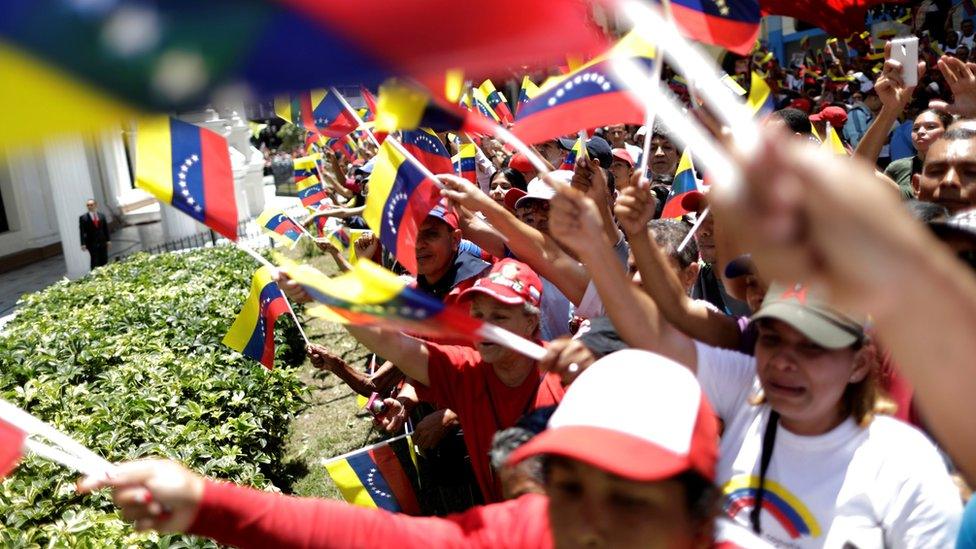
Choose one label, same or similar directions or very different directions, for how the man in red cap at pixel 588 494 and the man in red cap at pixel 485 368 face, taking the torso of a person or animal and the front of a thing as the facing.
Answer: same or similar directions

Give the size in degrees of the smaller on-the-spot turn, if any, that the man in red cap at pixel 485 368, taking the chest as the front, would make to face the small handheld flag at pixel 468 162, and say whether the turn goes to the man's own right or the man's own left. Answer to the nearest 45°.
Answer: approximately 135° to the man's own right

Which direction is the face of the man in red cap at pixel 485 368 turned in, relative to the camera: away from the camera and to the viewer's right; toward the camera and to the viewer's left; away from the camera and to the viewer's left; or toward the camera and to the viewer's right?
toward the camera and to the viewer's left

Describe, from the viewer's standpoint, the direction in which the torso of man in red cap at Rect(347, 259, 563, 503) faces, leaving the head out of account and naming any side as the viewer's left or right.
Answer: facing the viewer and to the left of the viewer

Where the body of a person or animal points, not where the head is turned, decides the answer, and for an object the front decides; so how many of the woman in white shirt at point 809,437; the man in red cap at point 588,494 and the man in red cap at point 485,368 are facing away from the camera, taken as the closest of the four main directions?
0

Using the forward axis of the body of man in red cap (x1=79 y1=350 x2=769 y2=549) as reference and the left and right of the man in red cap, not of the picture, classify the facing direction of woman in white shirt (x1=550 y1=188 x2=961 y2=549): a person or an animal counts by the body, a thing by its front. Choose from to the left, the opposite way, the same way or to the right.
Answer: the same way

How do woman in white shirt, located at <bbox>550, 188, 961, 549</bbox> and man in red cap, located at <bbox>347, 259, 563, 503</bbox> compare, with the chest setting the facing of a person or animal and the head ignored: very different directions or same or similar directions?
same or similar directions

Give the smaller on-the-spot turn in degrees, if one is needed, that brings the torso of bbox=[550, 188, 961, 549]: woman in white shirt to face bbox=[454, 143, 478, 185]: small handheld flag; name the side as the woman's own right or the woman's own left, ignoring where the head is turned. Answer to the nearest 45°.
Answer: approximately 90° to the woman's own right

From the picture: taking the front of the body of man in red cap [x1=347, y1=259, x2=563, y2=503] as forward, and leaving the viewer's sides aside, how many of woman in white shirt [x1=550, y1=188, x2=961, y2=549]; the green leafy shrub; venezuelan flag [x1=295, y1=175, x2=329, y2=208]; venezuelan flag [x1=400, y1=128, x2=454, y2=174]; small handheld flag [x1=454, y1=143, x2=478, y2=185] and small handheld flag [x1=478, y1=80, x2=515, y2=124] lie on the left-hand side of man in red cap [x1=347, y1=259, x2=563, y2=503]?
1

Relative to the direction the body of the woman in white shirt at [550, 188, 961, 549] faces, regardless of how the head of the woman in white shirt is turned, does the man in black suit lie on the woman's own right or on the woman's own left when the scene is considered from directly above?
on the woman's own right

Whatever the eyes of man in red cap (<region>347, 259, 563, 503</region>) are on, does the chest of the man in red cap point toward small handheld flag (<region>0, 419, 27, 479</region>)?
yes

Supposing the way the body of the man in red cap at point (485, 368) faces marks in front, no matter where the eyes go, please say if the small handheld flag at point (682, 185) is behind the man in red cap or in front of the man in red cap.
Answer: behind

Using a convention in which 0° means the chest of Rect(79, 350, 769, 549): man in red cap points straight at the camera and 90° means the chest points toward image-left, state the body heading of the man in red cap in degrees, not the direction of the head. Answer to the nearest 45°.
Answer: approximately 45°

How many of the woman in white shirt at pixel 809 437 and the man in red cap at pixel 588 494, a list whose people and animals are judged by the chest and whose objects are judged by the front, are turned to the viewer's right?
0

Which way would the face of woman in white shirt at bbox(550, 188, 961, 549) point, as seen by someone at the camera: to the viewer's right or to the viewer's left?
to the viewer's left

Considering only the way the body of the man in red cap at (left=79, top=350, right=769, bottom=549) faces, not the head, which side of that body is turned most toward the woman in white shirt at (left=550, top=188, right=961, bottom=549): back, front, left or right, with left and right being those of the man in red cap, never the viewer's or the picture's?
back
